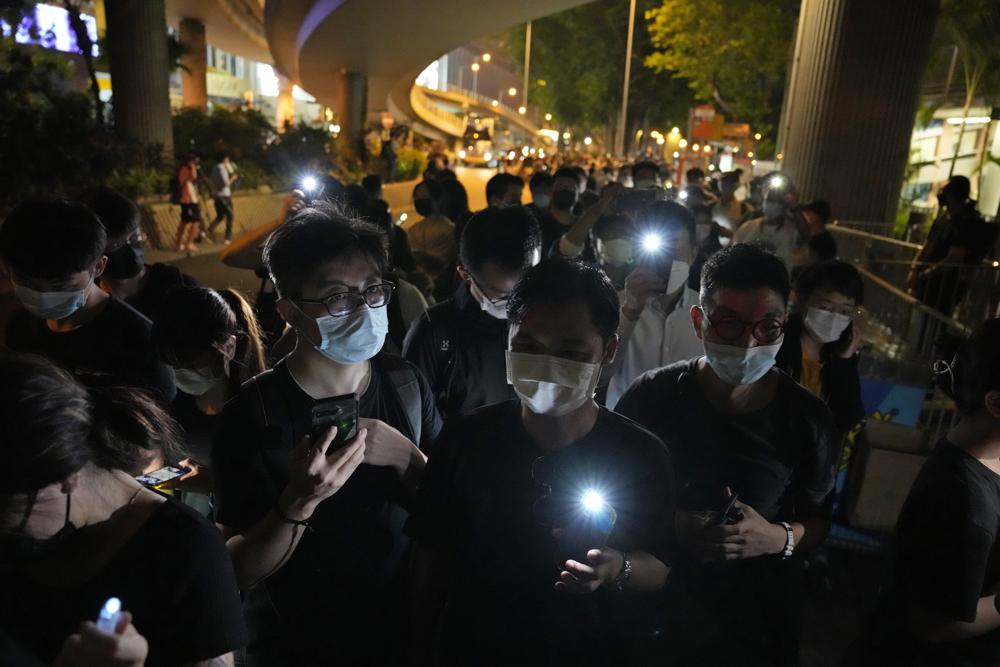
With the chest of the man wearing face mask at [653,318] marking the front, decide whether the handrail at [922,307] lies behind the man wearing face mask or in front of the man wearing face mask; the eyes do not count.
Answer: behind

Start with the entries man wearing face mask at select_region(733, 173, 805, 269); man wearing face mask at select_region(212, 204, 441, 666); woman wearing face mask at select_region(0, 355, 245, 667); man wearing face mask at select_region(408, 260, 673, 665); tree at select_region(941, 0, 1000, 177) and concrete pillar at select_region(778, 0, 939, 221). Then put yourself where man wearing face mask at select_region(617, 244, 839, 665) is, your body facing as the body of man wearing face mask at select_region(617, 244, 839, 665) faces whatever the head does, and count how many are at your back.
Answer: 3

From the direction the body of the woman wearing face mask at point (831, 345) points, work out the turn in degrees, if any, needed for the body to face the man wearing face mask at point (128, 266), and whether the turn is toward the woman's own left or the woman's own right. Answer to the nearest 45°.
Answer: approximately 90° to the woman's own right

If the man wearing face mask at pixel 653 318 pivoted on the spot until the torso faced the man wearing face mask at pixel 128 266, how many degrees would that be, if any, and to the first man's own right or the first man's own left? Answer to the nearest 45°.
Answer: approximately 90° to the first man's own right

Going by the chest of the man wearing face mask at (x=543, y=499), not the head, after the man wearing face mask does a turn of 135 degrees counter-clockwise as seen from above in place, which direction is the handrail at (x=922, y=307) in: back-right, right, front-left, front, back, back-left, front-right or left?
front

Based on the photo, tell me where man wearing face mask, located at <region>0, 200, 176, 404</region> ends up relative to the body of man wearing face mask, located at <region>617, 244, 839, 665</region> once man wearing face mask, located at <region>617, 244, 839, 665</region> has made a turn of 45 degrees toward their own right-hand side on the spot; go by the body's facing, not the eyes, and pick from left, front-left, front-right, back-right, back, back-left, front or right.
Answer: front-right

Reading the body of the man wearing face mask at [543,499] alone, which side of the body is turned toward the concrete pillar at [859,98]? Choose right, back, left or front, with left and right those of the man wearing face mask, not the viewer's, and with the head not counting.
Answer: back

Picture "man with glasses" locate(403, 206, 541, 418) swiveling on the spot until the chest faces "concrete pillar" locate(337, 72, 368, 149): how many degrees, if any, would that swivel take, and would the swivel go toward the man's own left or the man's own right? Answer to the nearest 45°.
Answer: approximately 135° to the man's own left

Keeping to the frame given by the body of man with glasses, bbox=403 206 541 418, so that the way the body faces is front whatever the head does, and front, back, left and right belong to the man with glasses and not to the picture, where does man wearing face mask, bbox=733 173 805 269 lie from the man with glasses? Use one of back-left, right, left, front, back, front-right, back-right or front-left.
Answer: left

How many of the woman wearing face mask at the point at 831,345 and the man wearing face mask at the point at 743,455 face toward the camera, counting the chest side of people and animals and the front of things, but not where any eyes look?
2
